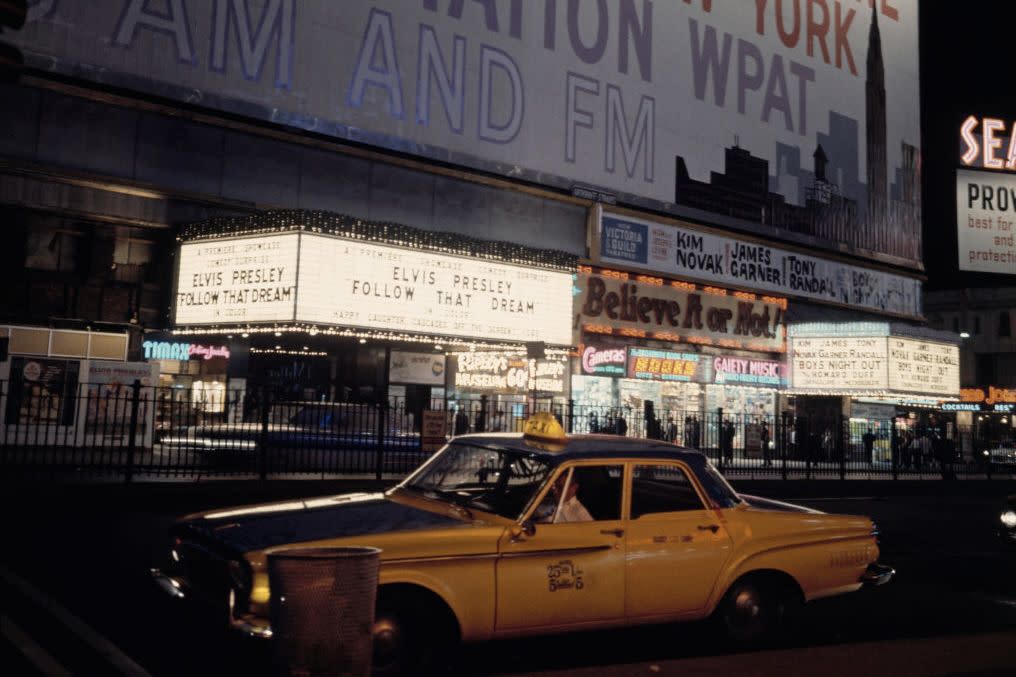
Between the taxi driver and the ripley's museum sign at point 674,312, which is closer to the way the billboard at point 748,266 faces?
the taxi driver

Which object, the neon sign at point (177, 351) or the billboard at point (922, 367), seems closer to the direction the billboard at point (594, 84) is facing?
the billboard

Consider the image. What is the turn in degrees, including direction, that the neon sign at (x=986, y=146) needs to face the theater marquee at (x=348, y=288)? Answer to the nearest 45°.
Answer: approximately 45° to its right

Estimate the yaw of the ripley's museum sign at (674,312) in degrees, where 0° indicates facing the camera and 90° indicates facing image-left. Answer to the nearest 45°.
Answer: approximately 315°

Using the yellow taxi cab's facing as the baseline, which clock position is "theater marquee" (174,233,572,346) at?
The theater marquee is roughly at 4 o'clock from the yellow taxi cab.

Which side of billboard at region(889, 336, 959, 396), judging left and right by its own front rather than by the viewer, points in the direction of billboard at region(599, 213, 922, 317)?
right

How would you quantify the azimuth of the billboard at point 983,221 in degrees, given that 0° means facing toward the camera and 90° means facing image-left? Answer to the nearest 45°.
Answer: approximately 0°

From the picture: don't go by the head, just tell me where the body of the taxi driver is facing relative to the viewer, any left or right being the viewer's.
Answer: facing to the left of the viewer
